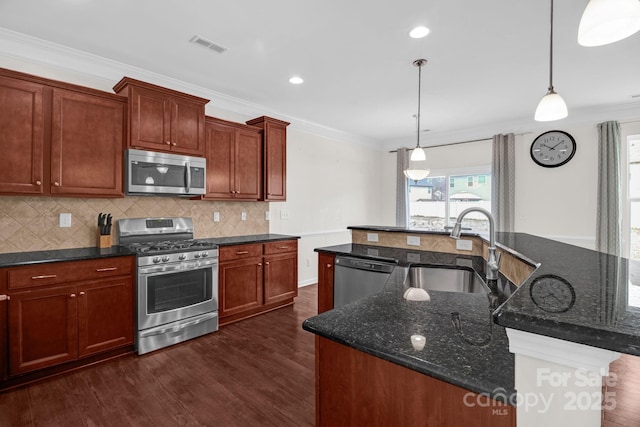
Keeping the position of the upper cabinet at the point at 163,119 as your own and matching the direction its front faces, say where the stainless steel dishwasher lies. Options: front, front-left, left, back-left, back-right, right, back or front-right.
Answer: front

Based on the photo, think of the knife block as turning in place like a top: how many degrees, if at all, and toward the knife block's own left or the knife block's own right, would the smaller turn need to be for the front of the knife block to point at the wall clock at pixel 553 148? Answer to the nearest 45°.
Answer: approximately 90° to the knife block's own left

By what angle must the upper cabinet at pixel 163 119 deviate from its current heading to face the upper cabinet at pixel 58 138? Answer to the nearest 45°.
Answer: approximately 135° to its right

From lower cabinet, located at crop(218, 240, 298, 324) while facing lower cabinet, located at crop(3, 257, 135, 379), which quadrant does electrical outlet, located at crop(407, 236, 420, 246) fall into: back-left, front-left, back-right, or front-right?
back-left

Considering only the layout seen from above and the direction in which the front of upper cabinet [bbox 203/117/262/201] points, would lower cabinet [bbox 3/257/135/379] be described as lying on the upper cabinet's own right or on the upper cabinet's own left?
on the upper cabinet's own right

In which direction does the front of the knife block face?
toward the camera

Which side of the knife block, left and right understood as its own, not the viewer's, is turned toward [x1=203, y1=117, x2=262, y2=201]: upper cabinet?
left

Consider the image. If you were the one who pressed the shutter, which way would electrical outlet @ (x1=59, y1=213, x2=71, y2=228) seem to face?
facing the viewer

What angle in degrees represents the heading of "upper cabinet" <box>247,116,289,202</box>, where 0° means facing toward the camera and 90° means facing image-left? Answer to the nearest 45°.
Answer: approximately 315°

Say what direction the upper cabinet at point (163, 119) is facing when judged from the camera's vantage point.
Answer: facing the viewer and to the right of the viewer

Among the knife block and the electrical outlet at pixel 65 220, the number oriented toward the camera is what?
2
